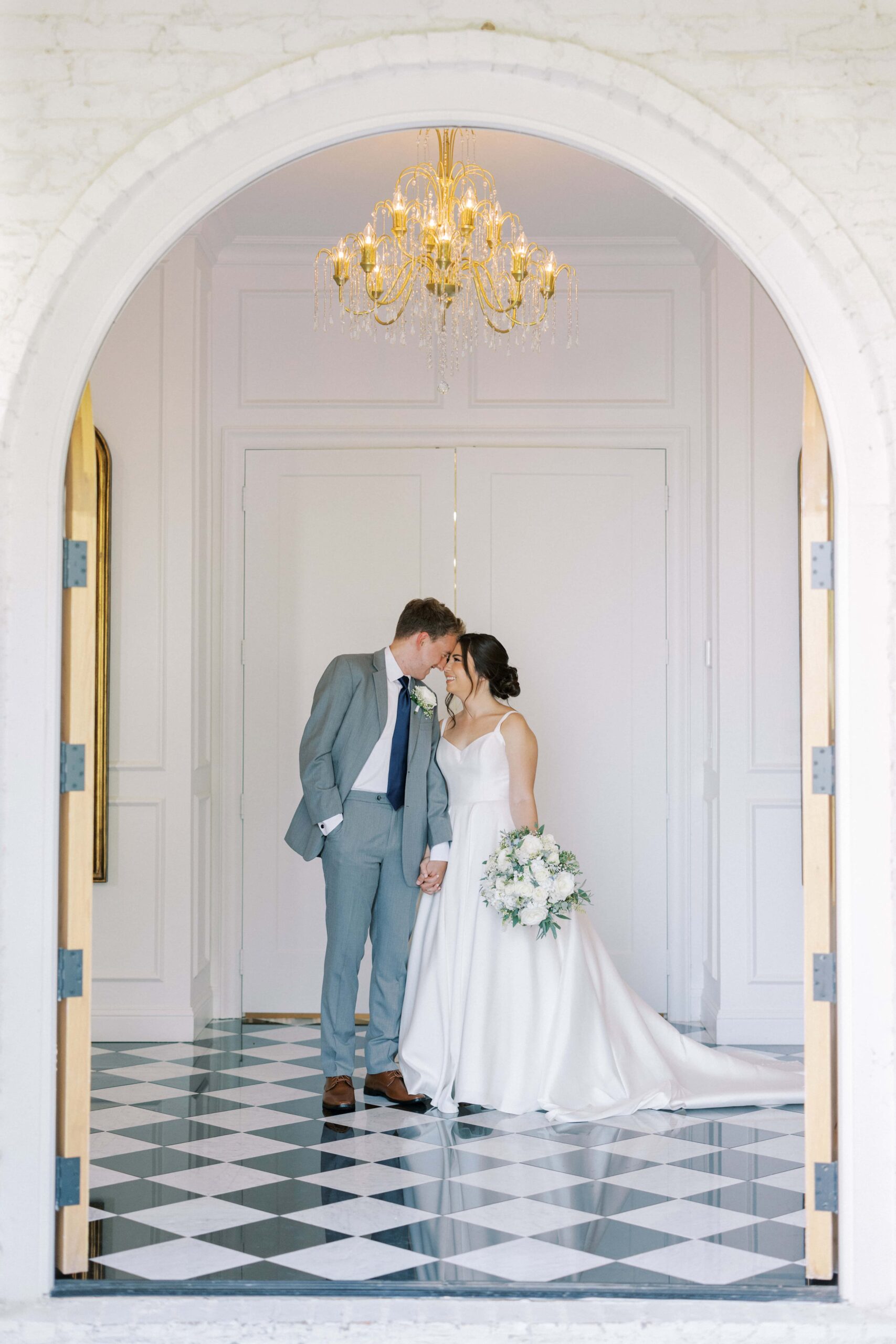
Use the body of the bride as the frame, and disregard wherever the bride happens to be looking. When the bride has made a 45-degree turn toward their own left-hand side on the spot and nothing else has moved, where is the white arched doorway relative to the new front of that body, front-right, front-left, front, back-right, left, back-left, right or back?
front

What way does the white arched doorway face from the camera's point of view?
toward the camera

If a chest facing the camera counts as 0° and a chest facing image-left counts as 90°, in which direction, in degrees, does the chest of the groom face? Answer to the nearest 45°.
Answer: approximately 315°

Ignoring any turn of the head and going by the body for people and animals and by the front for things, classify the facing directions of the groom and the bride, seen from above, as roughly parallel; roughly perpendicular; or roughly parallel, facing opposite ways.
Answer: roughly perpendicular

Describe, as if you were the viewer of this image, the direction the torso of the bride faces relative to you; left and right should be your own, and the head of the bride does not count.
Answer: facing the viewer and to the left of the viewer

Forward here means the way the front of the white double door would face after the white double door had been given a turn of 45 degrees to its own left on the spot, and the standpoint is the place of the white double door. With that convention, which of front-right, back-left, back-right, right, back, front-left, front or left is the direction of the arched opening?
front-right

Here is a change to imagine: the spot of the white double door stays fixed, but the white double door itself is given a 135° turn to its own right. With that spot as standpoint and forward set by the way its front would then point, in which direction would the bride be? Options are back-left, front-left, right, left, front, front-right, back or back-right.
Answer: back-left

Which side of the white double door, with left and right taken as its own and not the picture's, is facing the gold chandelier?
front

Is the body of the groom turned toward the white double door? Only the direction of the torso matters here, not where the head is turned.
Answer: no

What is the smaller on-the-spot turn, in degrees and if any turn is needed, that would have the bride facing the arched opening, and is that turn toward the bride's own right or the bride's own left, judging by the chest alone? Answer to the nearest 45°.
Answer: approximately 45° to the bride's own left

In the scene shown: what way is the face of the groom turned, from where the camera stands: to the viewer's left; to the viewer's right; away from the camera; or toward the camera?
to the viewer's right

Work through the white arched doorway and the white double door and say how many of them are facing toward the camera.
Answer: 2

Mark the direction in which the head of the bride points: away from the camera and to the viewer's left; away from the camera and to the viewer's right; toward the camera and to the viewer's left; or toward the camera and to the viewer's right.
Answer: toward the camera and to the viewer's left

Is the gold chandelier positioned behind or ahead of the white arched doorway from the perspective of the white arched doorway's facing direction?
behind

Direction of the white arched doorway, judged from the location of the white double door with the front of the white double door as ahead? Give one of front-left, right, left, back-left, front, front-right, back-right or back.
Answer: front

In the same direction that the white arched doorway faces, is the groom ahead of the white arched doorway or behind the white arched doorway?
behind
